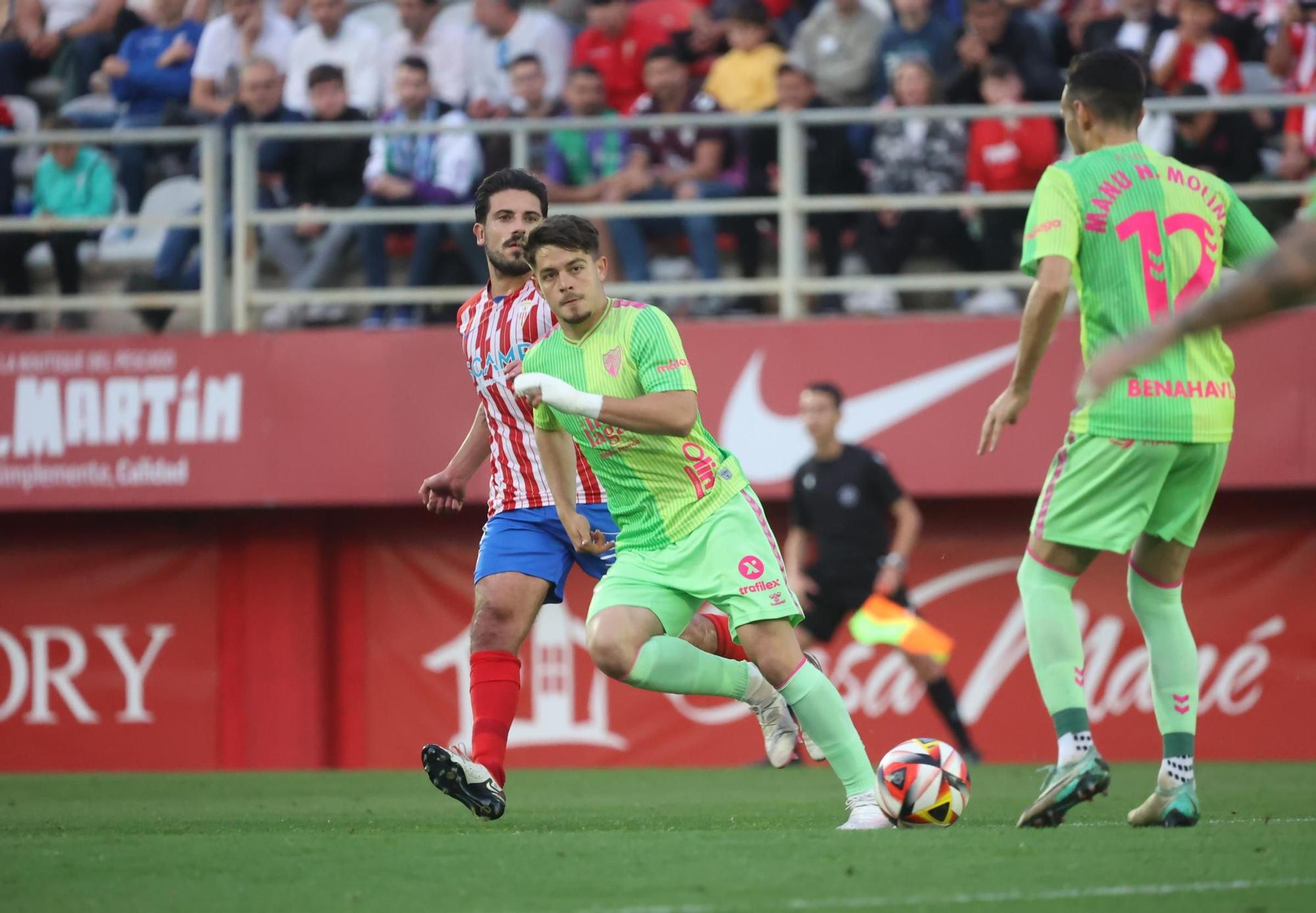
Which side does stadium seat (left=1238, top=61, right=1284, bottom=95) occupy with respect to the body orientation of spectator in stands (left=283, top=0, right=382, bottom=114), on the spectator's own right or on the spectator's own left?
on the spectator's own left

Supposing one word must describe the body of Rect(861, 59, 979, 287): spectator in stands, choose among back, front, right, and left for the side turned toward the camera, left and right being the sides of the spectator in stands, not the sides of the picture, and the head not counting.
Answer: front

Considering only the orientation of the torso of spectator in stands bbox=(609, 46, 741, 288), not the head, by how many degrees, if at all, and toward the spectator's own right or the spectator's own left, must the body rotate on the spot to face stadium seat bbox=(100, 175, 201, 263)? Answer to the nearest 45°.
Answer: approximately 90° to the spectator's own right

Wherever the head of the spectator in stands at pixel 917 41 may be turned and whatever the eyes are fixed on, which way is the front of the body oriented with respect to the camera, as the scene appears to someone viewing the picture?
toward the camera

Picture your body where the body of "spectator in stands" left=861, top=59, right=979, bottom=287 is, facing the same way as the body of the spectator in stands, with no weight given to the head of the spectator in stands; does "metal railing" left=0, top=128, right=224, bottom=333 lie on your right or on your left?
on your right

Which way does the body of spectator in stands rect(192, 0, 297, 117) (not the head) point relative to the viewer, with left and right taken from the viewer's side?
facing the viewer

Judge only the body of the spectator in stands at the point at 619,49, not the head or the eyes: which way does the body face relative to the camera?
toward the camera

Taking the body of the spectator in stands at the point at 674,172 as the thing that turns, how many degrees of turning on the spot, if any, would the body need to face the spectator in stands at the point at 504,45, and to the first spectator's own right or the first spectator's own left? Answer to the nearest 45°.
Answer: approximately 135° to the first spectator's own right
